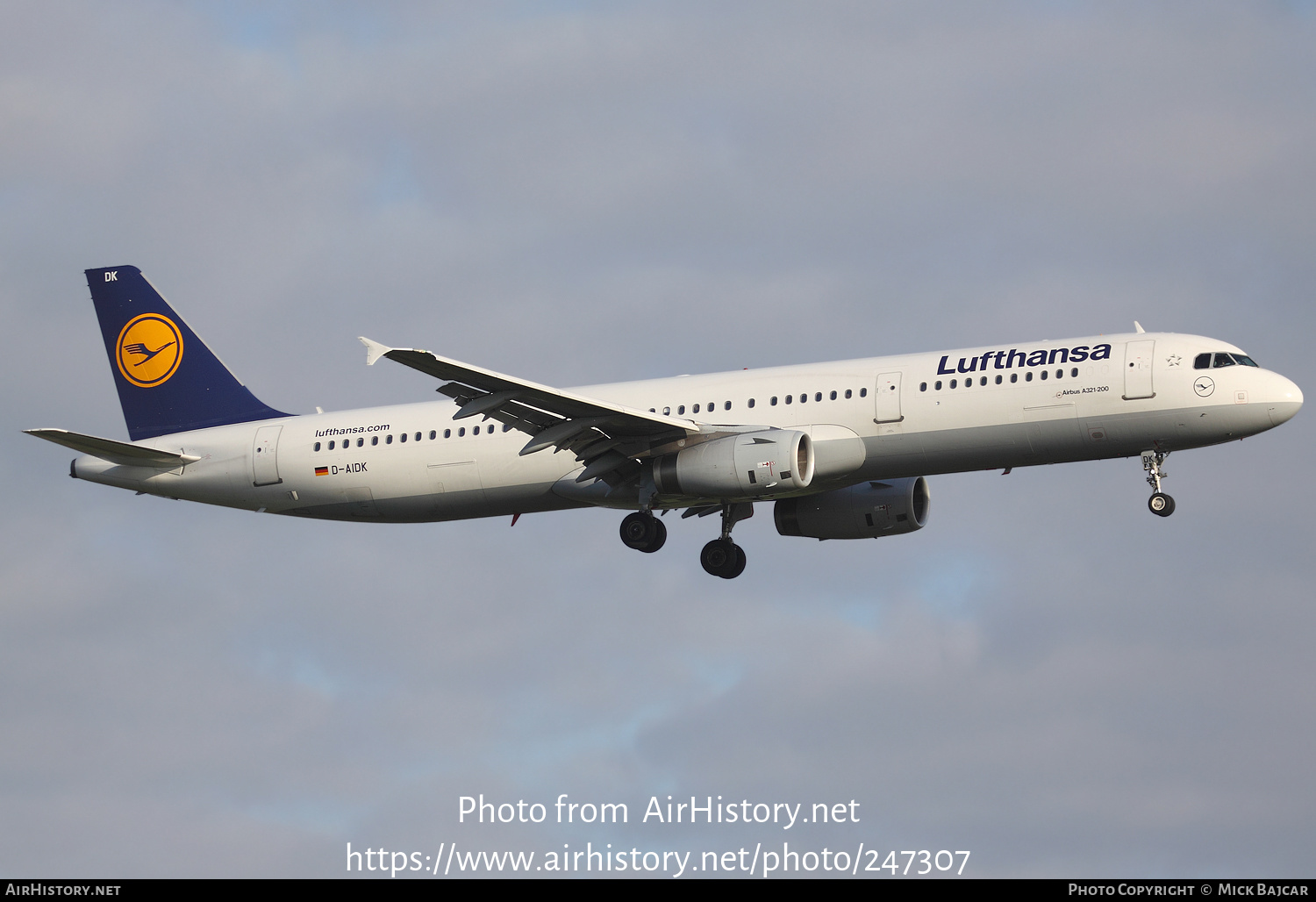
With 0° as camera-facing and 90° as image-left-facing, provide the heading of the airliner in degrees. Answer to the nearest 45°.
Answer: approximately 270°
